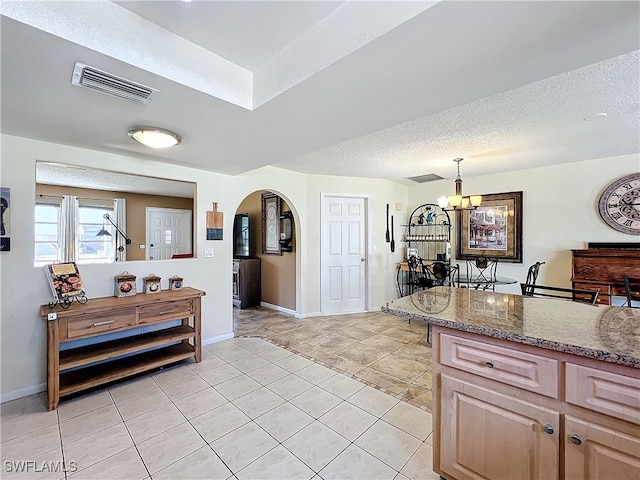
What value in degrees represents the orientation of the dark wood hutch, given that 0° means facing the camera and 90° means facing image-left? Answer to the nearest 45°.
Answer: approximately 0°

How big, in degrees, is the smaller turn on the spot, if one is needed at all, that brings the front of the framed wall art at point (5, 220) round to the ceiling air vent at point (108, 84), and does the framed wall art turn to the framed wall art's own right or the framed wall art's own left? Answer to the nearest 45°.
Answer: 0° — it already faces it

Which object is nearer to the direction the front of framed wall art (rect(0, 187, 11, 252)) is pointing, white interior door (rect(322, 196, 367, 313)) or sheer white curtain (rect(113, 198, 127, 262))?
the white interior door

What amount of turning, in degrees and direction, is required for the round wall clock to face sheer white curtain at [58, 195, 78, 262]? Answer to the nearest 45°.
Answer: approximately 45° to its right

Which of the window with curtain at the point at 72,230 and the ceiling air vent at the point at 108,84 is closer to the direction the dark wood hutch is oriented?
the ceiling air vent
